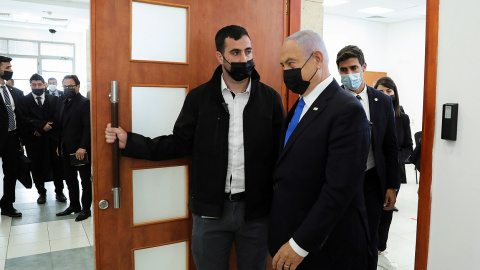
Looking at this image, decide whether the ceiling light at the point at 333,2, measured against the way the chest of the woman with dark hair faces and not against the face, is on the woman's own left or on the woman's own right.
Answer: on the woman's own right

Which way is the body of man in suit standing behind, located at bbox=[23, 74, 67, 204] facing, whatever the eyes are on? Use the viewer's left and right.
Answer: facing the viewer

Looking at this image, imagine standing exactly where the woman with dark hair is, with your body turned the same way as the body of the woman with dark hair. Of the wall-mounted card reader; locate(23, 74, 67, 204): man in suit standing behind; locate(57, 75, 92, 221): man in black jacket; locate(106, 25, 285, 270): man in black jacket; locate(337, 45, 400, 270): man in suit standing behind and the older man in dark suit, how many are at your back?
0

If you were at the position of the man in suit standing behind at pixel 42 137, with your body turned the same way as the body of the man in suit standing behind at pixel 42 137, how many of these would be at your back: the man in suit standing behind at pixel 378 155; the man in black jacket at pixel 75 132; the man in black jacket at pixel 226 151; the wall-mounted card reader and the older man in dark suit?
0

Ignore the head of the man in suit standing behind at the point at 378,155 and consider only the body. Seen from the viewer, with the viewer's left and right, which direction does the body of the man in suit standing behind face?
facing the viewer and to the left of the viewer

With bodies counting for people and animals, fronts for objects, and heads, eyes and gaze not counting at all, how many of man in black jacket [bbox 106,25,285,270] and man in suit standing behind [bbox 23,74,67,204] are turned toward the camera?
2

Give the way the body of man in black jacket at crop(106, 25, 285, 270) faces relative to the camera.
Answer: toward the camera

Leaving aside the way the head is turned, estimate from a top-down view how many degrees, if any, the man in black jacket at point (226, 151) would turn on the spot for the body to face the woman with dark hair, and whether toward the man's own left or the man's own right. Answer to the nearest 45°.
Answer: approximately 135° to the man's own left

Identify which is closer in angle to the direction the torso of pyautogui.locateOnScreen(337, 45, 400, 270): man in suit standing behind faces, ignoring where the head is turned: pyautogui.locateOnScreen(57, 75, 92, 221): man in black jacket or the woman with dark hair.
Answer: the man in black jacket

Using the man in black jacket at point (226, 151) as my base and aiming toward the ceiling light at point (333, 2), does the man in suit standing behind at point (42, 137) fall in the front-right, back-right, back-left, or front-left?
front-left

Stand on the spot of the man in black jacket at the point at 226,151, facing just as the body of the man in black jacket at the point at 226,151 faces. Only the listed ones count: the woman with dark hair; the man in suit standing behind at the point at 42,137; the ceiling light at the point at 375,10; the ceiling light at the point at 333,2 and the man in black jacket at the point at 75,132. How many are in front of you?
0

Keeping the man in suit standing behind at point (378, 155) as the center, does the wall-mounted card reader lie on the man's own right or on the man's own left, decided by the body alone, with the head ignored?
on the man's own left

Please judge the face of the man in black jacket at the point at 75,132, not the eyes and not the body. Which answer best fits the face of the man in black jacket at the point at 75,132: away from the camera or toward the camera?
toward the camera

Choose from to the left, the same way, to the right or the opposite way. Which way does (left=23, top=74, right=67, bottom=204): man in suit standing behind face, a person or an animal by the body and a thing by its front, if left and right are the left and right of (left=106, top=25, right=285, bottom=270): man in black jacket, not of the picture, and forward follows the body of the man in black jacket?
the same way
